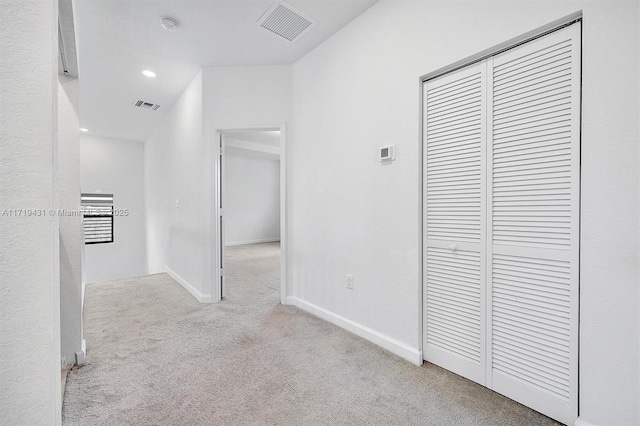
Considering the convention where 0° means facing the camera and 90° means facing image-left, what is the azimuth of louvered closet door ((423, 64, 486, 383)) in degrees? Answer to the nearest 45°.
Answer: approximately 45°

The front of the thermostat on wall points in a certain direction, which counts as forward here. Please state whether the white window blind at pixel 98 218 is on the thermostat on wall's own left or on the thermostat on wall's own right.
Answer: on the thermostat on wall's own right

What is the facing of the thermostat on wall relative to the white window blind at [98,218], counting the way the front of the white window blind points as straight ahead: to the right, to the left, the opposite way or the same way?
to the right

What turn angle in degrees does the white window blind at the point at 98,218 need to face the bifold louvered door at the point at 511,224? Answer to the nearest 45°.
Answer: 0° — it already faces it

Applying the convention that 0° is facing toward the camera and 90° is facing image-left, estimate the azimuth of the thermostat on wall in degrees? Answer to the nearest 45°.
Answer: approximately 45°

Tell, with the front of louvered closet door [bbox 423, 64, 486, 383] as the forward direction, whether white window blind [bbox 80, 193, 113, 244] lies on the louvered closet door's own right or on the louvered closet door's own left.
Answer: on the louvered closet door's own right
